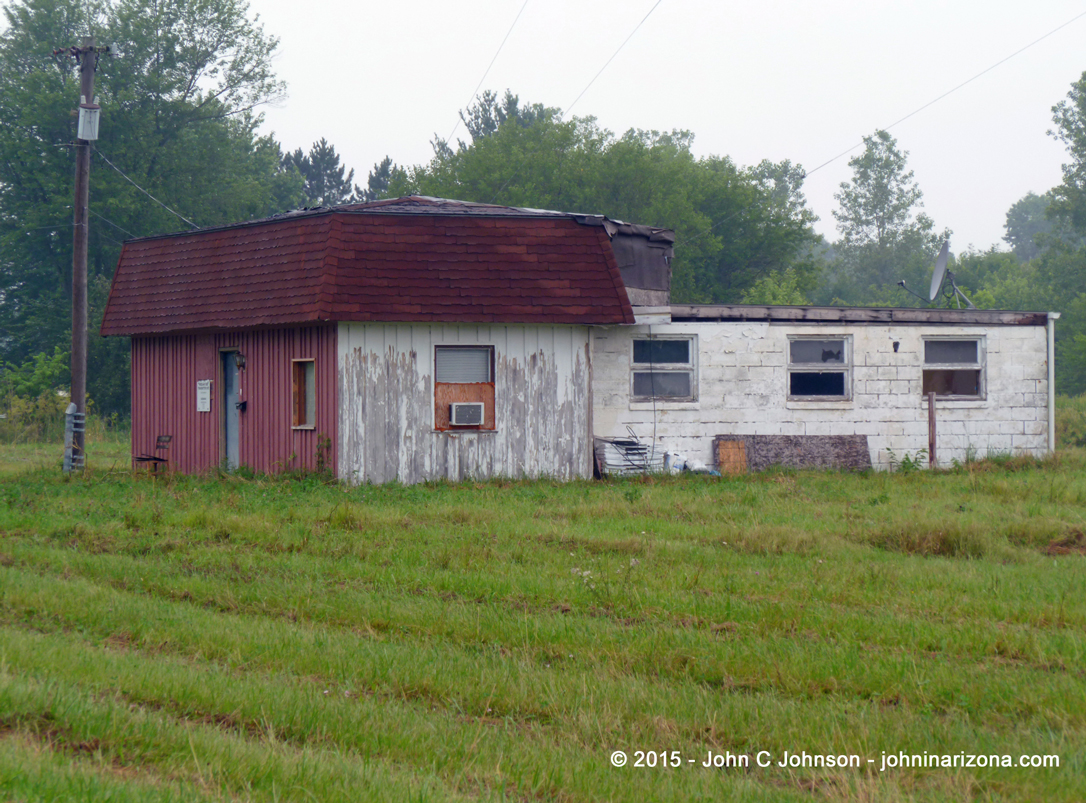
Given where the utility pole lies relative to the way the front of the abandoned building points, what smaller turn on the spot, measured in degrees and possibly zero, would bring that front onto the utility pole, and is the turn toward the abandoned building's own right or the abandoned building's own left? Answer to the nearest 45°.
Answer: approximately 45° to the abandoned building's own right

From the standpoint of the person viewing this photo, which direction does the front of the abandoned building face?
facing the viewer and to the left of the viewer

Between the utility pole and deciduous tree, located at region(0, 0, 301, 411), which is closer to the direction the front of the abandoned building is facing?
the utility pole

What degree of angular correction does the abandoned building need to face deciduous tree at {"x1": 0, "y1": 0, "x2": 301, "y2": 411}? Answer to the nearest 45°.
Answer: approximately 90° to its right
